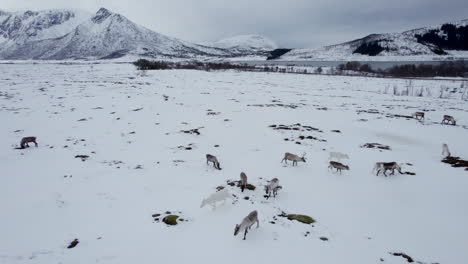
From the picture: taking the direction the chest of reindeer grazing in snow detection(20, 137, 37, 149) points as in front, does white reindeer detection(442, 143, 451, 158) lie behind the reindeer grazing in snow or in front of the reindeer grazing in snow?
behind

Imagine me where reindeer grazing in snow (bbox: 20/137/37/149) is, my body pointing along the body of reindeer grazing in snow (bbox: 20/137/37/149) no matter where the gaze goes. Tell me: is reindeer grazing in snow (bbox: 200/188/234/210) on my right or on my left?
on my left

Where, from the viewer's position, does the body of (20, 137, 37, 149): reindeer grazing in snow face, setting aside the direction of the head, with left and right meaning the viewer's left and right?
facing to the left of the viewer

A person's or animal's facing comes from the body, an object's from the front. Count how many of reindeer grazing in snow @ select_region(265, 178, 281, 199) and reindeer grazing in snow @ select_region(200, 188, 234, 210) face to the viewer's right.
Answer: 0

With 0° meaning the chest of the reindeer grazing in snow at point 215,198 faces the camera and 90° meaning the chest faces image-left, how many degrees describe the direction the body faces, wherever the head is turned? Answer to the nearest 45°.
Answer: approximately 90°

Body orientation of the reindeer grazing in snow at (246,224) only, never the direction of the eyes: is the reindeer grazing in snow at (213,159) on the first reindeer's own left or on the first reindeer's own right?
on the first reindeer's own right

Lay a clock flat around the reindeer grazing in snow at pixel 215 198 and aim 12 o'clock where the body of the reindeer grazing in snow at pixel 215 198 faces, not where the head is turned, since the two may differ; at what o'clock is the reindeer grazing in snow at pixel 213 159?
the reindeer grazing in snow at pixel 213 159 is roughly at 3 o'clock from the reindeer grazing in snow at pixel 215 198.

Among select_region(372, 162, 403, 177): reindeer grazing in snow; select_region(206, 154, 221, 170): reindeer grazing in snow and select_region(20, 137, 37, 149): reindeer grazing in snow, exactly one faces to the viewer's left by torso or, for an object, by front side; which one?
select_region(20, 137, 37, 149): reindeer grazing in snow
